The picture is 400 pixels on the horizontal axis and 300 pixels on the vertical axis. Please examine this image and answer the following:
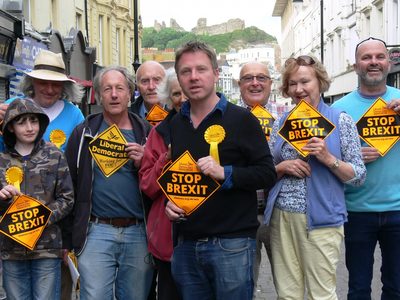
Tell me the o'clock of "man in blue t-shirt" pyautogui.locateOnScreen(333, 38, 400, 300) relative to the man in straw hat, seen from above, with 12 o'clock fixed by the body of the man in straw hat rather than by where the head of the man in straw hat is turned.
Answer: The man in blue t-shirt is roughly at 10 o'clock from the man in straw hat.

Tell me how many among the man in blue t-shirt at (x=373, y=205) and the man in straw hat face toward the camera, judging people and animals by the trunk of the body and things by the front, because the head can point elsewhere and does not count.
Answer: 2

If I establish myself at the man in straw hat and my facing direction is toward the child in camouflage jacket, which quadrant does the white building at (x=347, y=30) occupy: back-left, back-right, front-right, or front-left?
back-left

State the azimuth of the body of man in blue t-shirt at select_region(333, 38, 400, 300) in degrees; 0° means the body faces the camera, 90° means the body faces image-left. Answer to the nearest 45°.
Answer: approximately 0°

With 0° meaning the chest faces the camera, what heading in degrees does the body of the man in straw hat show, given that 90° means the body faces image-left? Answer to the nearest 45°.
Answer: approximately 0°

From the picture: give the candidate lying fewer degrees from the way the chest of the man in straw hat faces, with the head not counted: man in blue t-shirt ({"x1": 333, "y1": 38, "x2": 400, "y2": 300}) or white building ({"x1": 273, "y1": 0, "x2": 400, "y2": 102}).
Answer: the man in blue t-shirt

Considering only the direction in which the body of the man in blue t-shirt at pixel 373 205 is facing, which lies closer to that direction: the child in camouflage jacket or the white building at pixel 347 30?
the child in camouflage jacket

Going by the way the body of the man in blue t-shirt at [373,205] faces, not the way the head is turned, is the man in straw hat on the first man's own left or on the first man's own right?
on the first man's own right

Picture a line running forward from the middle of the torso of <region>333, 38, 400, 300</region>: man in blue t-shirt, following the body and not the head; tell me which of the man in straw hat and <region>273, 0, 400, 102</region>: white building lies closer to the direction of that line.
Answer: the man in straw hat

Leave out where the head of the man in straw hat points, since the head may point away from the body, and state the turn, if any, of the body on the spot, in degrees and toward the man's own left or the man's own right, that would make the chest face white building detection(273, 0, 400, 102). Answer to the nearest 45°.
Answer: approximately 135° to the man's own left
